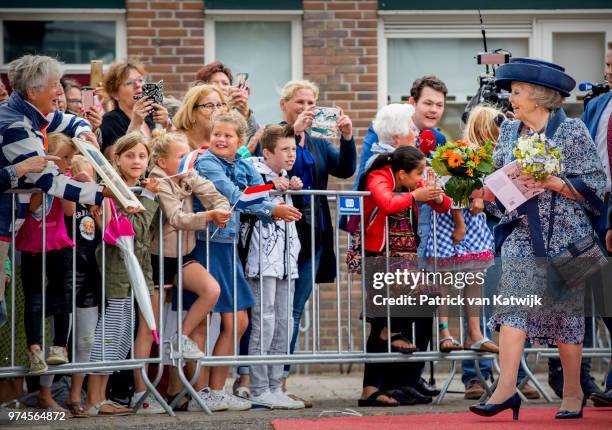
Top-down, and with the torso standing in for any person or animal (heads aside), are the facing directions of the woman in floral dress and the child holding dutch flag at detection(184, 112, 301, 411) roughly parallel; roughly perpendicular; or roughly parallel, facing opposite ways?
roughly perpendicular

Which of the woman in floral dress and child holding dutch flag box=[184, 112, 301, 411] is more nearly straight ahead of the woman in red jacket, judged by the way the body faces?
the woman in floral dress

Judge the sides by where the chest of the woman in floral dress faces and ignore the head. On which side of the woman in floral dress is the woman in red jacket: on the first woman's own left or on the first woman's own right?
on the first woman's own right

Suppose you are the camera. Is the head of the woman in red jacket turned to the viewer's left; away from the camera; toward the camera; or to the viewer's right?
to the viewer's right

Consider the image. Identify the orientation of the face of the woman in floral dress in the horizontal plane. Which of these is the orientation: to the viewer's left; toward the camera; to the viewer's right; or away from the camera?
to the viewer's left

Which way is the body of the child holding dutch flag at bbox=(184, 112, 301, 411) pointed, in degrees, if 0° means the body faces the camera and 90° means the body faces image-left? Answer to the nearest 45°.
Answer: approximately 315°

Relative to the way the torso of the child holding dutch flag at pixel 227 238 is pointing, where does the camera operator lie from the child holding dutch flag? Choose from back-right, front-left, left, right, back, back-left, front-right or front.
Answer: front-left

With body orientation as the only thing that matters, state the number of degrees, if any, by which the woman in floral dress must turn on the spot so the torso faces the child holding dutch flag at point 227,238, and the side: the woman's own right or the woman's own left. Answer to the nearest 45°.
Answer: approximately 45° to the woman's own right

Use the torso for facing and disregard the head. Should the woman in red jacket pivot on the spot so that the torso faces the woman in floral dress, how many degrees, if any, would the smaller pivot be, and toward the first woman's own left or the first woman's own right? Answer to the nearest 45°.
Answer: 0° — they already face them
